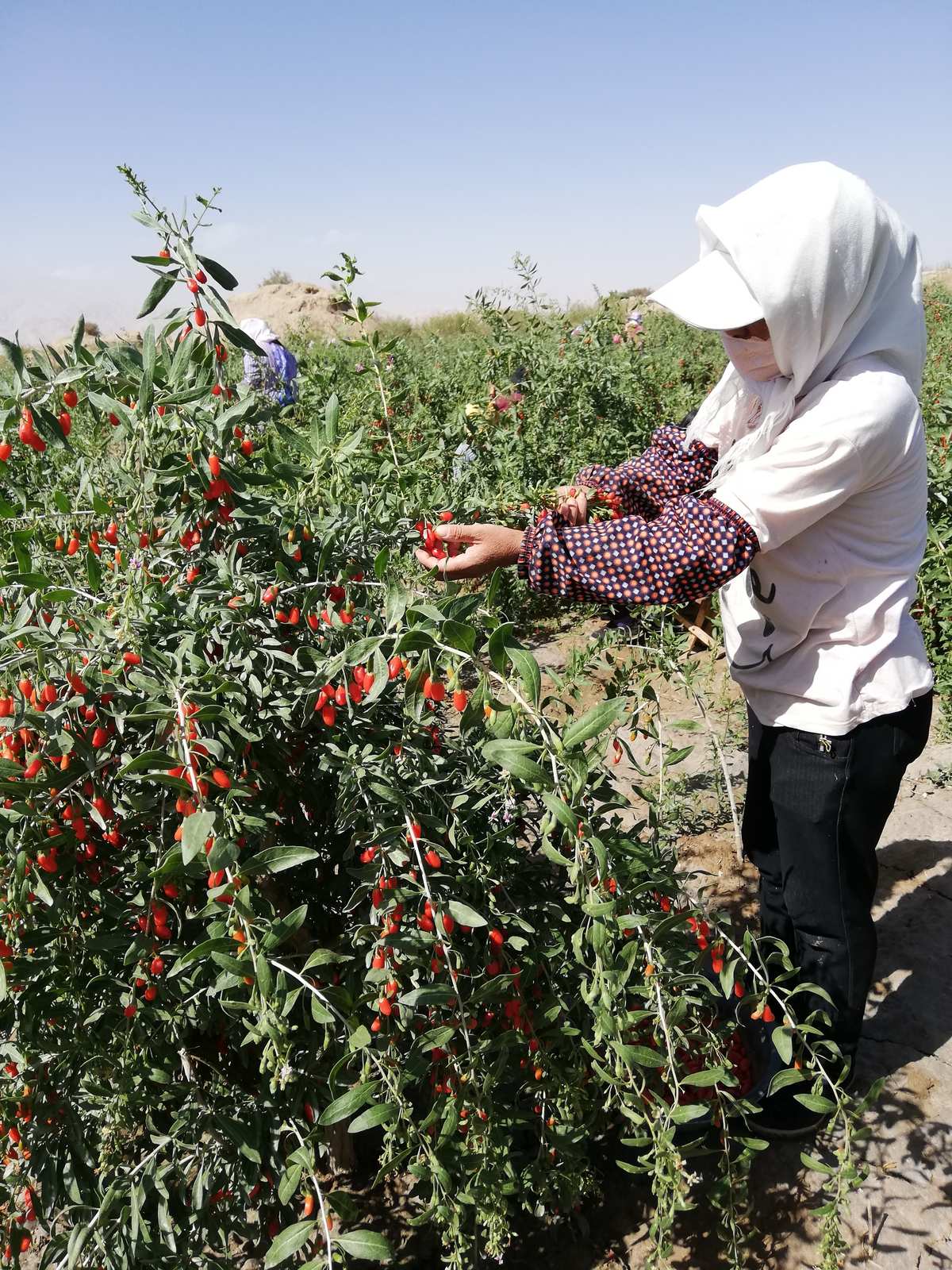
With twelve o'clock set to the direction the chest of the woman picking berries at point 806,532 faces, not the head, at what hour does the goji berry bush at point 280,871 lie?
The goji berry bush is roughly at 11 o'clock from the woman picking berries.

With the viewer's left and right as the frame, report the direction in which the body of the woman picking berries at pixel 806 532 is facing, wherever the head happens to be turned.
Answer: facing to the left of the viewer

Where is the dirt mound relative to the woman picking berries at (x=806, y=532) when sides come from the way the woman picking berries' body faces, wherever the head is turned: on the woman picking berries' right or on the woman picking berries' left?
on the woman picking berries' right
